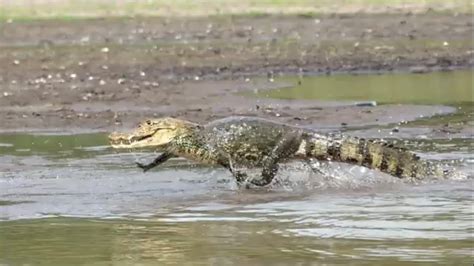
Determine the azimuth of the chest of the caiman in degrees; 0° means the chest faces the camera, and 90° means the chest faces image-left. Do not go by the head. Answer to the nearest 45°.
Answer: approximately 90°
